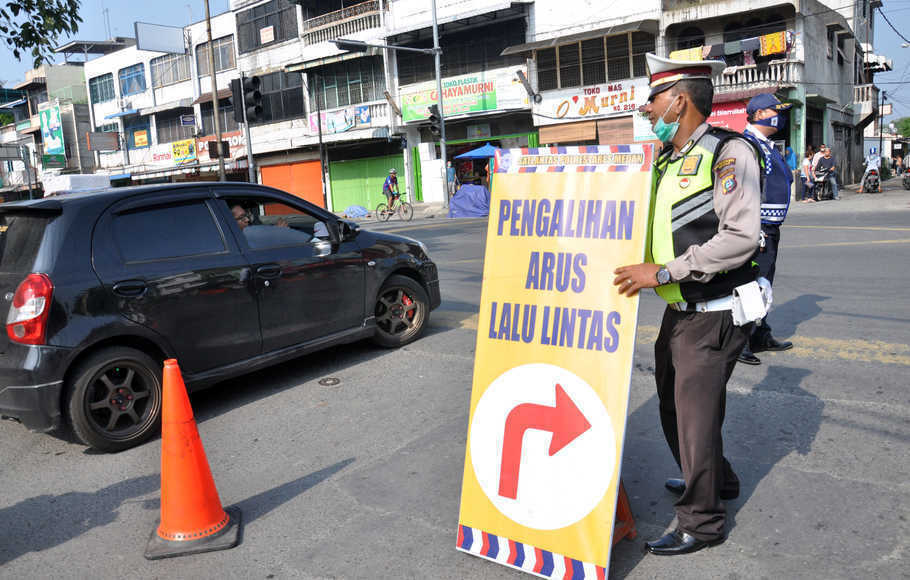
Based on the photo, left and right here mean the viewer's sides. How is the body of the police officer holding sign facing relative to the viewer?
facing to the left of the viewer

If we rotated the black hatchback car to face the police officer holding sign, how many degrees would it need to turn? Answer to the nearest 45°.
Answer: approximately 90° to its right

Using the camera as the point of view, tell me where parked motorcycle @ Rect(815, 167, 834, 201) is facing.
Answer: facing the viewer and to the left of the viewer

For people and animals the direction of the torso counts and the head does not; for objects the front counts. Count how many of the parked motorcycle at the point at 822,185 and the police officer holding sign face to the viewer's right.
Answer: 0

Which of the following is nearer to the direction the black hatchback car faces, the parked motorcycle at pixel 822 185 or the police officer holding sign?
the parked motorcycle

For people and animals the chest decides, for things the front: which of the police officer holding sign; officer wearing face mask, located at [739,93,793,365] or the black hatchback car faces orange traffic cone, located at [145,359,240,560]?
the police officer holding sign
